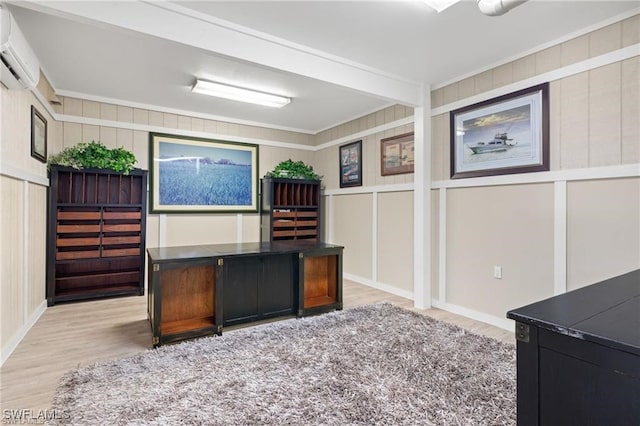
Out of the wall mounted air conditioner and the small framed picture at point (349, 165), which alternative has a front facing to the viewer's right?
the wall mounted air conditioner

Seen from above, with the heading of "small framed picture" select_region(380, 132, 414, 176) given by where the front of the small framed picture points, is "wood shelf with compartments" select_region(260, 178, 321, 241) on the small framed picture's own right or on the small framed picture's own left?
on the small framed picture's own right

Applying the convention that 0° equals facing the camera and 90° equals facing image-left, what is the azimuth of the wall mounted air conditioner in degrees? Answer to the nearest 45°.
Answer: approximately 270°

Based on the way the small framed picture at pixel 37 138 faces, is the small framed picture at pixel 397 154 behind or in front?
in front

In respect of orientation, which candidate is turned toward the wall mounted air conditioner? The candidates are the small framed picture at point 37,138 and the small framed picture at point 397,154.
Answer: the small framed picture at point 397,154

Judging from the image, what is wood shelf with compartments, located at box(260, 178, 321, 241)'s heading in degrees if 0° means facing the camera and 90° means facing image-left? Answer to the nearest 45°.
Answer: approximately 315°

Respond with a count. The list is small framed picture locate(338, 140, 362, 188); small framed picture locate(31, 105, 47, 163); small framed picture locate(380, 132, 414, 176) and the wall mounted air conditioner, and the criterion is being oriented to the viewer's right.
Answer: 2

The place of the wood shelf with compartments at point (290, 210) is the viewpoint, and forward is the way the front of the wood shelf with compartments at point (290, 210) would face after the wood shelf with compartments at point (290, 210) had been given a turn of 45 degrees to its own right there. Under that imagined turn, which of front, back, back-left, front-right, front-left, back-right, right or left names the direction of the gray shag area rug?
front

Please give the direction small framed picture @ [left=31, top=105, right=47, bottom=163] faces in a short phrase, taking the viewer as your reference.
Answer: facing to the right of the viewer

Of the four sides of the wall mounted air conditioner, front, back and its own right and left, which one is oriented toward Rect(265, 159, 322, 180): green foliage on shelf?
front

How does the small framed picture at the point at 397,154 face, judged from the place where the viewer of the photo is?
facing the viewer and to the left of the viewer

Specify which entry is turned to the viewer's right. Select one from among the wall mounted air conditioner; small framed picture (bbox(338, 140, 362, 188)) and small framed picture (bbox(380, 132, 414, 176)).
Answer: the wall mounted air conditioner

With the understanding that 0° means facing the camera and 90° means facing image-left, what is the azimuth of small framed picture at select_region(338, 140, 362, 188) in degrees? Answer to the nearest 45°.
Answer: approximately 45°

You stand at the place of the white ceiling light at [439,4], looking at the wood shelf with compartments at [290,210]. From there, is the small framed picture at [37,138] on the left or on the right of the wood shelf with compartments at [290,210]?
left

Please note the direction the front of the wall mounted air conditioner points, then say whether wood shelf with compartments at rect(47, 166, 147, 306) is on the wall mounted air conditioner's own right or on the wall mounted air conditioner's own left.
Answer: on the wall mounted air conditioner's own left
